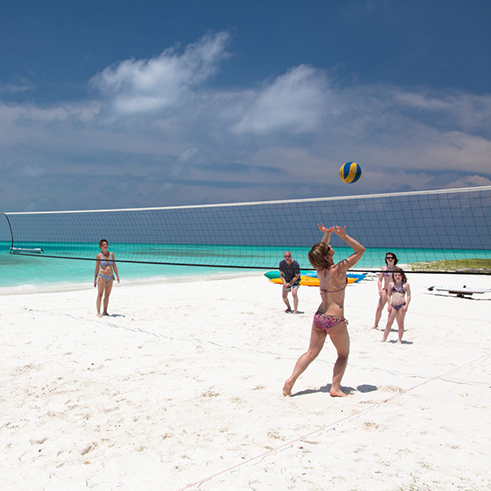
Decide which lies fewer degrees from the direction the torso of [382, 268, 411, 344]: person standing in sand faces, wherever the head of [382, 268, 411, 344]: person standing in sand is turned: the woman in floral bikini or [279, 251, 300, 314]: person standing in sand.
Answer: the woman in floral bikini

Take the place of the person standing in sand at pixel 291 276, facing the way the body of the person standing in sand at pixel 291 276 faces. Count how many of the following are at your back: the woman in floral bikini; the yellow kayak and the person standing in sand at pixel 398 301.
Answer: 1

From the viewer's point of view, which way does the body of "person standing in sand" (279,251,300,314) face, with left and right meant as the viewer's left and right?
facing the viewer

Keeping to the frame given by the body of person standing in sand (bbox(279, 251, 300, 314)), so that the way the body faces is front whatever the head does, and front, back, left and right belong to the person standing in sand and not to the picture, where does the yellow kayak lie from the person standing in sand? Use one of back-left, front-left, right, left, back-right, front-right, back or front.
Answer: back

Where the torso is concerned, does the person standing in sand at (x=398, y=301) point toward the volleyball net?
no

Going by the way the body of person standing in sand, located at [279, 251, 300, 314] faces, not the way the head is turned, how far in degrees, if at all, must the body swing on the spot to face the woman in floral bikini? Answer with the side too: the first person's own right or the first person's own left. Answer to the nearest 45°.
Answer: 0° — they already face them

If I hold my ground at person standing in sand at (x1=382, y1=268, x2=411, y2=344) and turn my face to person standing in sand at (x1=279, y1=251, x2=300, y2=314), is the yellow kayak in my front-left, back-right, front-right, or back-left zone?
front-right

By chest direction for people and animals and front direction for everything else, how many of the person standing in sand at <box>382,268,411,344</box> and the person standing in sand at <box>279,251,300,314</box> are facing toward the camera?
2

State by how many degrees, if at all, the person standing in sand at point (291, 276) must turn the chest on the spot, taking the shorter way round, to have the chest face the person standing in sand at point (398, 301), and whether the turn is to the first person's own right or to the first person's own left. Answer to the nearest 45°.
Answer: approximately 45° to the first person's own left

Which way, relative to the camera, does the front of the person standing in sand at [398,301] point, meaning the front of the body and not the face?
toward the camera

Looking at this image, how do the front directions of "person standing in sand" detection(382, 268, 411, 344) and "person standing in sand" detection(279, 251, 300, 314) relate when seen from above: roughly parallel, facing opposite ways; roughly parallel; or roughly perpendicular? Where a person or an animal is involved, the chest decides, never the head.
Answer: roughly parallel
